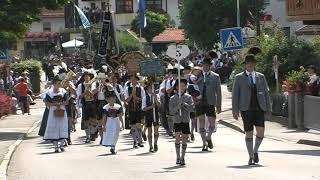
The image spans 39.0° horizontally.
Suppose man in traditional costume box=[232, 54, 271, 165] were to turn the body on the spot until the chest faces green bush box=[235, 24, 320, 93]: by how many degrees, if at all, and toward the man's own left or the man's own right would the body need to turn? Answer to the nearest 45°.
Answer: approximately 180°

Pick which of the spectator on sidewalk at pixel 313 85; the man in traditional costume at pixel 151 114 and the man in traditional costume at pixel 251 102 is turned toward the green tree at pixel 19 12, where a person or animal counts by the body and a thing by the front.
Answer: the spectator on sidewalk

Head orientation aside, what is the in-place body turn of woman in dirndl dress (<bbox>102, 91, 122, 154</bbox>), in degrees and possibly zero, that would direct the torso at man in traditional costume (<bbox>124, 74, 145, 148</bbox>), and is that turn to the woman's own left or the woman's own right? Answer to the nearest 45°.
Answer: approximately 135° to the woman's own left

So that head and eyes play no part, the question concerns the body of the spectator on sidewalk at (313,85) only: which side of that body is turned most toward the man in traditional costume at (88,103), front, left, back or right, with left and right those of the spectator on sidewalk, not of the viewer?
front

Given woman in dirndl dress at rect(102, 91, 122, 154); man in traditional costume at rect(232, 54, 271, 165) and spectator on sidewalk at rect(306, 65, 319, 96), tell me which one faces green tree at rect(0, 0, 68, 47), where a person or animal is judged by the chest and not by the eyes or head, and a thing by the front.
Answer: the spectator on sidewalk

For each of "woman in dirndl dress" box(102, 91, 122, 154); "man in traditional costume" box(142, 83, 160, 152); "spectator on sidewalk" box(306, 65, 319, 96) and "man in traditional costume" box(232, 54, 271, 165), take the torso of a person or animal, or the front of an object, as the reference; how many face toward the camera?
3

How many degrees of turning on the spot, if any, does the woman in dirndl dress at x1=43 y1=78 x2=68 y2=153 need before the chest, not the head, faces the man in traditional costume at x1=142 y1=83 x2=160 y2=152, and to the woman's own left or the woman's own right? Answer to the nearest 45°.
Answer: approximately 45° to the woman's own left

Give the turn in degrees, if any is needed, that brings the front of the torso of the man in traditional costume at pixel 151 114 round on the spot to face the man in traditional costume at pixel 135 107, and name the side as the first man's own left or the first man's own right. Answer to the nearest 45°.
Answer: approximately 135° to the first man's own right
